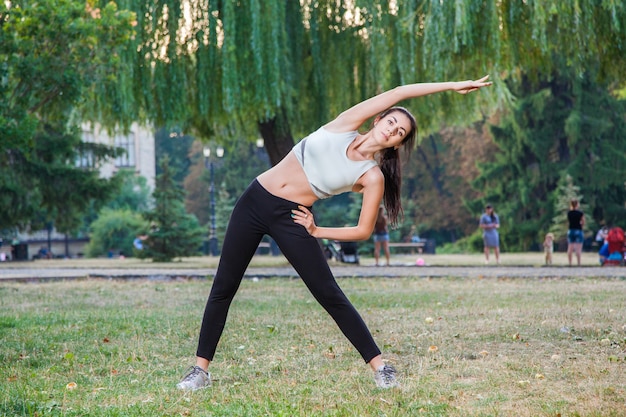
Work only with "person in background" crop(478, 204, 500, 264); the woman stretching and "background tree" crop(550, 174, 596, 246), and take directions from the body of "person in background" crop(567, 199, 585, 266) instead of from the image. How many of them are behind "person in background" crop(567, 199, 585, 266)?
1

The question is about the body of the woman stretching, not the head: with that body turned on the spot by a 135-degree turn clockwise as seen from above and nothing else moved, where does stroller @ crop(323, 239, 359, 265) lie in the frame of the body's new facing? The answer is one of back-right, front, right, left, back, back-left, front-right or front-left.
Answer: front-right

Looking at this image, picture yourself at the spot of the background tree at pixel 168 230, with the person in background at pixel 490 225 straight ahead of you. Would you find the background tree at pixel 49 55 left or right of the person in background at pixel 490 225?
right

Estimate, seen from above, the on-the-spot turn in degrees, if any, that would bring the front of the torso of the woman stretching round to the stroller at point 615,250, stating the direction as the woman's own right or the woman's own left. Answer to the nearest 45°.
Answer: approximately 180°

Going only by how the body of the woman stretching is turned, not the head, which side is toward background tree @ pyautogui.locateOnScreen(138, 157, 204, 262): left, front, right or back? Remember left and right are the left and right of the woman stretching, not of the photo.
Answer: back

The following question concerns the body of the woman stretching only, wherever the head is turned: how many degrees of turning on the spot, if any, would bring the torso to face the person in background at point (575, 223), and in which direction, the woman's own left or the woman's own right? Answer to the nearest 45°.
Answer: approximately 180°
